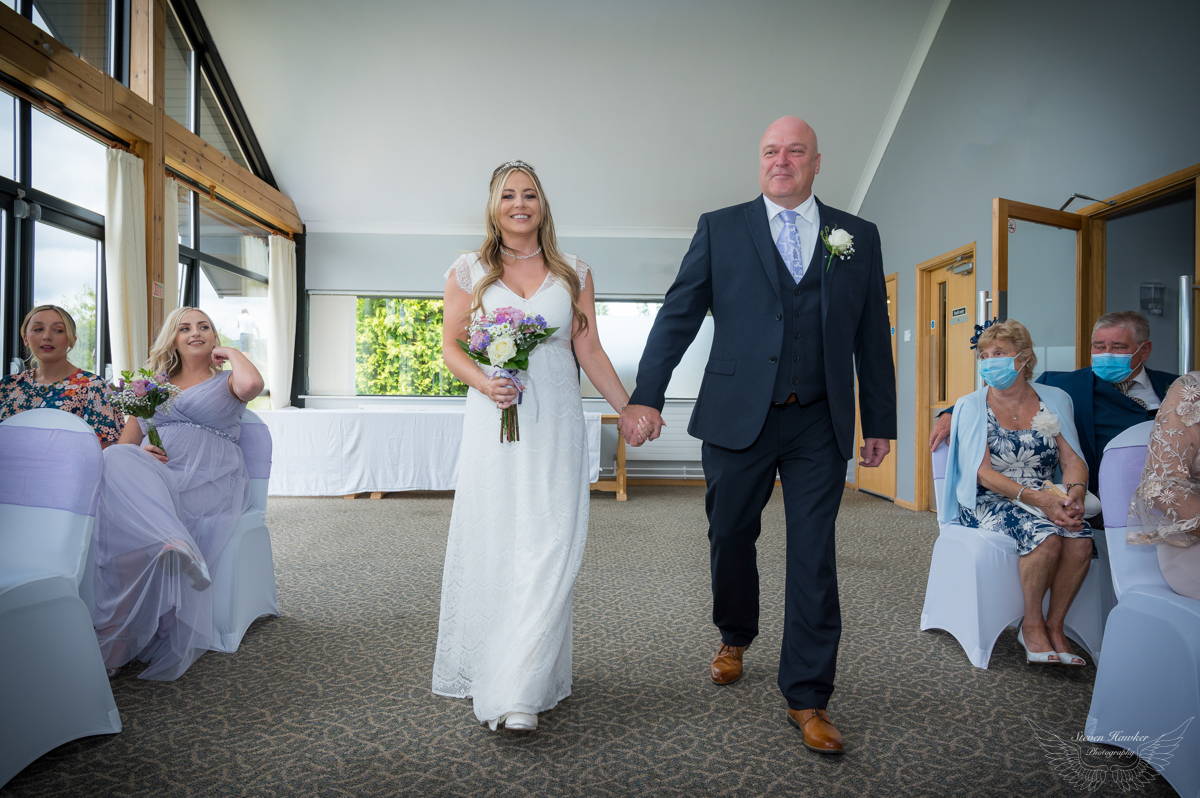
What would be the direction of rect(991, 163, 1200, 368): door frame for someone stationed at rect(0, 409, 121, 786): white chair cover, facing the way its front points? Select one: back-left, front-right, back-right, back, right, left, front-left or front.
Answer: back-left

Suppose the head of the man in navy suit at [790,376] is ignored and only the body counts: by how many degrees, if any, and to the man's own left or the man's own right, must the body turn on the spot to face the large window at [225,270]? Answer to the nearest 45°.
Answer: approximately 135° to the man's own right

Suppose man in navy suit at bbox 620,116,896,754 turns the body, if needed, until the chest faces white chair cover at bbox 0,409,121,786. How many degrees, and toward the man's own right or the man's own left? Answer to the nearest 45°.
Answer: approximately 90° to the man's own right

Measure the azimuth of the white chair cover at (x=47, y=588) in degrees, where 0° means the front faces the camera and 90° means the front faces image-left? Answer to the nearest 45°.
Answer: approximately 45°

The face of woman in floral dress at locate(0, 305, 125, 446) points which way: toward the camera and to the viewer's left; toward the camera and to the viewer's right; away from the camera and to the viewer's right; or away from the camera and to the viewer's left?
toward the camera and to the viewer's right

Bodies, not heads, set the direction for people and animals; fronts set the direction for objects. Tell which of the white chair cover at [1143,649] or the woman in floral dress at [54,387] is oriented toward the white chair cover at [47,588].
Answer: the woman in floral dress

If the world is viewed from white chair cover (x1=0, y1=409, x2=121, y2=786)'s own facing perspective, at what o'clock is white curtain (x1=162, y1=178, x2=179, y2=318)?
The white curtain is roughly at 5 o'clock from the white chair cover.

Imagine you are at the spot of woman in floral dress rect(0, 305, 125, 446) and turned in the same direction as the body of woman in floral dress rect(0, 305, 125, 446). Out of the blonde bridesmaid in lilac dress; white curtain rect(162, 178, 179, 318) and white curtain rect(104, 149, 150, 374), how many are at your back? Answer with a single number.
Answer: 2
